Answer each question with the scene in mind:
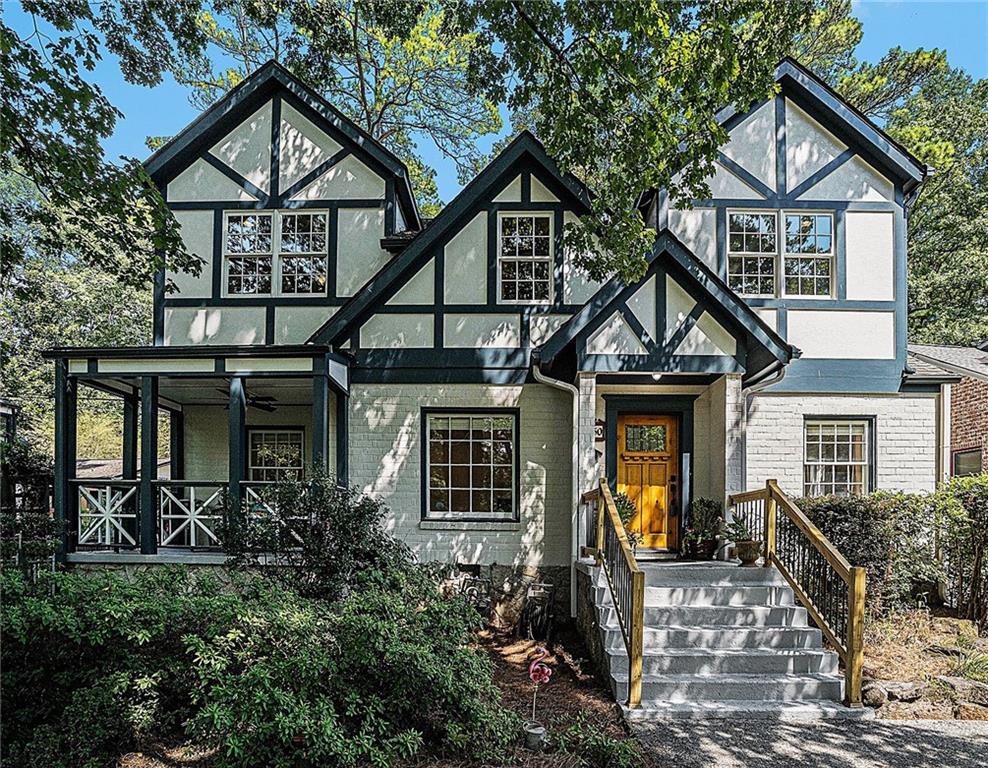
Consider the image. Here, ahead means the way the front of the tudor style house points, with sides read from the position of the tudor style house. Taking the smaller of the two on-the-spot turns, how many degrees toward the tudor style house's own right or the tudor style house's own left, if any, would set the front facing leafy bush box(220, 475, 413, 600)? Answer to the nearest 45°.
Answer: approximately 45° to the tudor style house's own right

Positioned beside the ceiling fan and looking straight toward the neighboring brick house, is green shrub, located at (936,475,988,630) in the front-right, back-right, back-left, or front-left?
front-right

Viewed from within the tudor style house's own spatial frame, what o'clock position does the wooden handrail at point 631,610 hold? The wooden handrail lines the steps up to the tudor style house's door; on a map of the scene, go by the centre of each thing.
The wooden handrail is roughly at 12 o'clock from the tudor style house.

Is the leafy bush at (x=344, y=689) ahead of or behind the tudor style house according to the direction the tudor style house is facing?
ahead

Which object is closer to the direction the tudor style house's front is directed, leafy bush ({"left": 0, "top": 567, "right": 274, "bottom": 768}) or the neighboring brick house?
the leafy bush

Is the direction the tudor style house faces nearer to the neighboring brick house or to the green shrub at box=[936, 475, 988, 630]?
the green shrub

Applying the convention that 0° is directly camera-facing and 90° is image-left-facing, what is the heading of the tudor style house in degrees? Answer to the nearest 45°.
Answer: approximately 0°

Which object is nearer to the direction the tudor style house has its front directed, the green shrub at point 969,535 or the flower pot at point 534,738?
the flower pot
